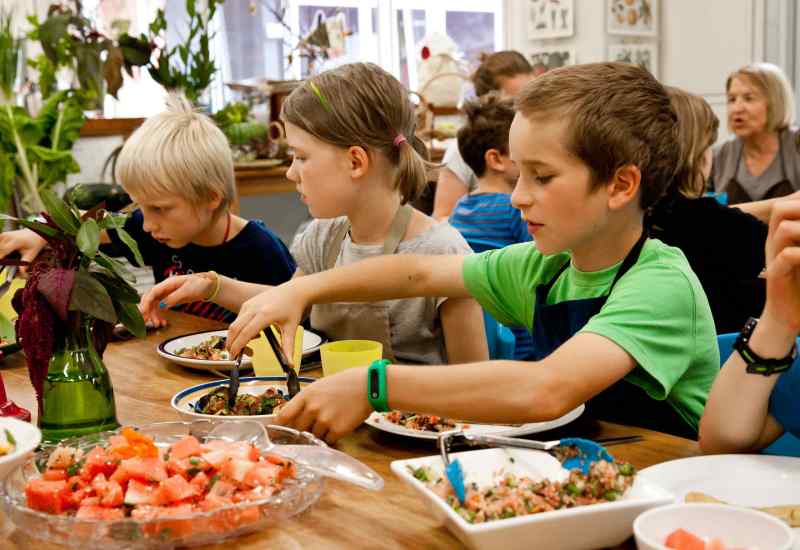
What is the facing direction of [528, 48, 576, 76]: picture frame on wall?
toward the camera

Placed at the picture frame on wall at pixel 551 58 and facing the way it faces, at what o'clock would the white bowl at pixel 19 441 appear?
The white bowl is roughly at 12 o'clock from the picture frame on wall.

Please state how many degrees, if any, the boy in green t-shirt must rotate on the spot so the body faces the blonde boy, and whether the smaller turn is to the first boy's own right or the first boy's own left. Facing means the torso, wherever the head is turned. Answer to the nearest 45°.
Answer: approximately 90° to the first boy's own right

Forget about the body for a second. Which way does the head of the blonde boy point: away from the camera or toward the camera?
toward the camera

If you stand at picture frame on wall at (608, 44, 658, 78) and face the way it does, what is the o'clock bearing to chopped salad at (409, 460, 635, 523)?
The chopped salad is roughly at 12 o'clock from the picture frame on wall.

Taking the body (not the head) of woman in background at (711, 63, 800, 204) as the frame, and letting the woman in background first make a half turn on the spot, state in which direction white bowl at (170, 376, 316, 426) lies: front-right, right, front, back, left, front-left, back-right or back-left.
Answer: back-right

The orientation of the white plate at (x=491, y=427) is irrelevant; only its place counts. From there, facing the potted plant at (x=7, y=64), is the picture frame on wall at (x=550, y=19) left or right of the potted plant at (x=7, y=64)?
right

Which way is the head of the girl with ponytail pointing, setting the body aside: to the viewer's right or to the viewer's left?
to the viewer's left

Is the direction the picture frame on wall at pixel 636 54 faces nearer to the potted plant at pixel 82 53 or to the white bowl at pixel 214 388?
the white bowl

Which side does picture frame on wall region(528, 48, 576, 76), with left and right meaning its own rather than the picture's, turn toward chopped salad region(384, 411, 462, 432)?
front

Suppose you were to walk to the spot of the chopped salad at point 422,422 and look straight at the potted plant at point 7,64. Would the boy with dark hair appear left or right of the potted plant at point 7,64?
right

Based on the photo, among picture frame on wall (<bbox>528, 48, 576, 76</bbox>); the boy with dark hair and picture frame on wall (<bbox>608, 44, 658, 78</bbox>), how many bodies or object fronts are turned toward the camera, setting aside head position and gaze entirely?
2

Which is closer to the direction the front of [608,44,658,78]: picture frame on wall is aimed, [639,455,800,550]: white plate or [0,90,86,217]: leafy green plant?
the white plate

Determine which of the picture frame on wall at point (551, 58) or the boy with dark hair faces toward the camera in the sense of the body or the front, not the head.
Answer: the picture frame on wall

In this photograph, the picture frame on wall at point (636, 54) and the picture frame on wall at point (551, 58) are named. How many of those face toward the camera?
2

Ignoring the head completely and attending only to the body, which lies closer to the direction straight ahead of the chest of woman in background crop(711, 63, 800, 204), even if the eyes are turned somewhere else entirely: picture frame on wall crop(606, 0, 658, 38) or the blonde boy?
the blonde boy

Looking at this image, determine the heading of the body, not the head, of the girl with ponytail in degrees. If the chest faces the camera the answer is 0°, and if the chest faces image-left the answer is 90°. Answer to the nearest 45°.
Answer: approximately 45°

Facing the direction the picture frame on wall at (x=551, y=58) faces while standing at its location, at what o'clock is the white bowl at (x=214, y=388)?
The white bowl is roughly at 12 o'clock from the picture frame on wall.
